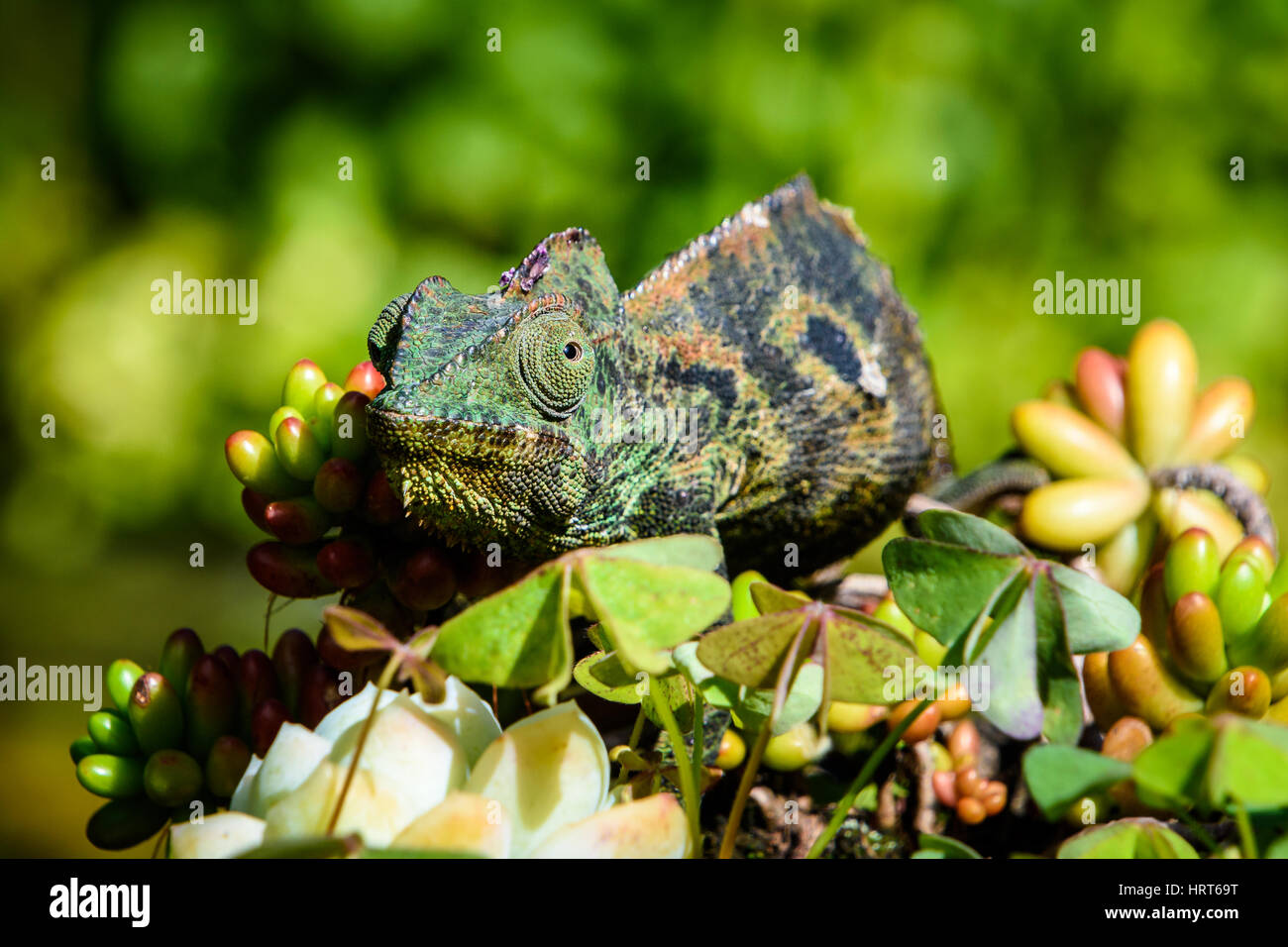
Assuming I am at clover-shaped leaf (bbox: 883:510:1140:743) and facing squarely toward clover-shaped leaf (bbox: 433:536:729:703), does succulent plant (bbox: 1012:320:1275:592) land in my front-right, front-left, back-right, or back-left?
back-right

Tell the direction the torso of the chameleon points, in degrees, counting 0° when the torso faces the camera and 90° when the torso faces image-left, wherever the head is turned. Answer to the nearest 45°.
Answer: approximately 45°
